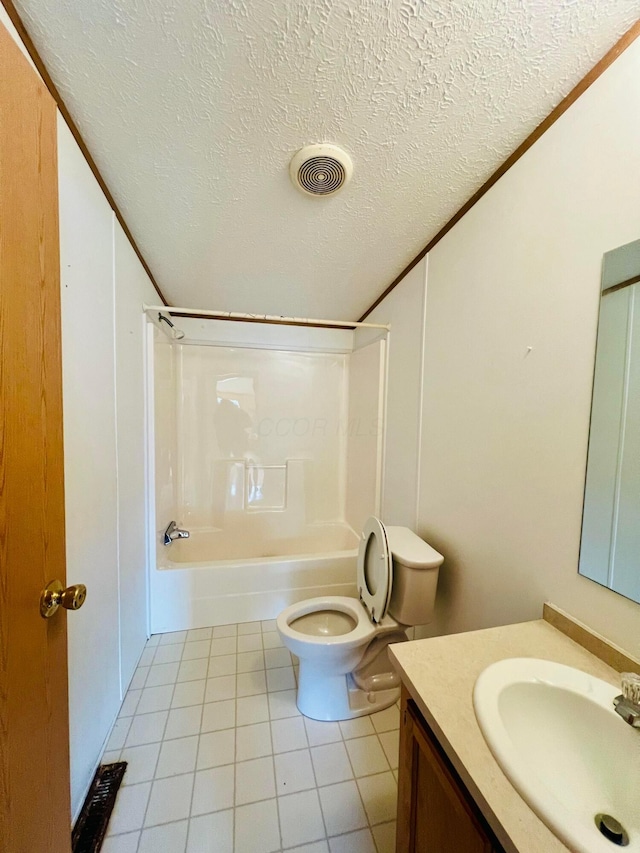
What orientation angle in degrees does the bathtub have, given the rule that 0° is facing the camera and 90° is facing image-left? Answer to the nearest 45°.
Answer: approximately 0°

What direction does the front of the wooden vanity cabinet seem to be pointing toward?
to the viewer's left

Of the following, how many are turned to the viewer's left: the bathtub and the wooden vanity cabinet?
1

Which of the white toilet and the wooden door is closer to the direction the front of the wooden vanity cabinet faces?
the wooden door
